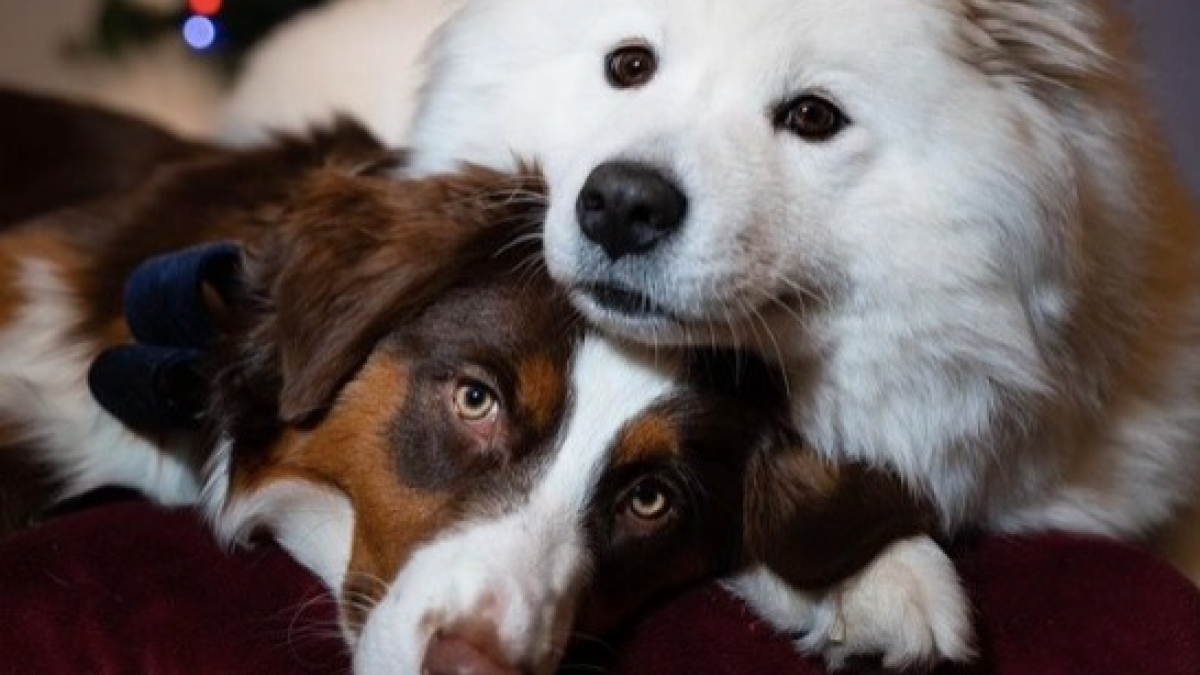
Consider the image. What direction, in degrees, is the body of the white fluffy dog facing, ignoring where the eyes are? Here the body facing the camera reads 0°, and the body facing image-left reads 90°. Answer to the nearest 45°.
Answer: approximately 45°
